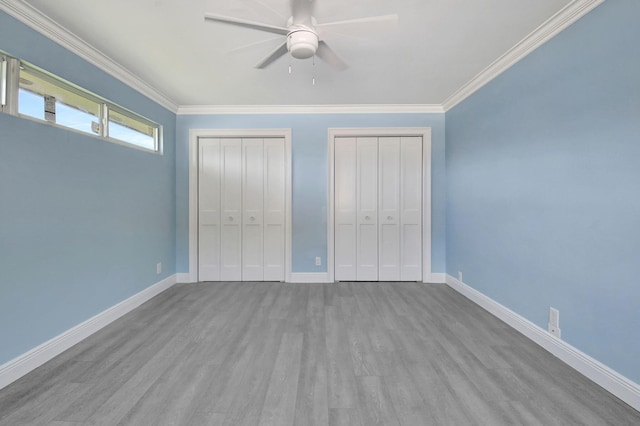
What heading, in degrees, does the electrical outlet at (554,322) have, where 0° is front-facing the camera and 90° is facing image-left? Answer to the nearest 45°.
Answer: approximately 45°

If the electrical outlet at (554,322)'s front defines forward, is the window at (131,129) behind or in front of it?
in front

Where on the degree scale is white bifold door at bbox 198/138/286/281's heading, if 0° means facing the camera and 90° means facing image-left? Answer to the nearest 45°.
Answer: approximately 0°

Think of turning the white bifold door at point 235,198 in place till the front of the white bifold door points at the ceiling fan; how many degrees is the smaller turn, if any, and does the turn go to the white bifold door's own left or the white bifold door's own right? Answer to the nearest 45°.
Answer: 0° — it already faces it

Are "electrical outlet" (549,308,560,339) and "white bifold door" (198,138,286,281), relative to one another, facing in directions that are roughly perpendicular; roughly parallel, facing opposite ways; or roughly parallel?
roughly perpendicular

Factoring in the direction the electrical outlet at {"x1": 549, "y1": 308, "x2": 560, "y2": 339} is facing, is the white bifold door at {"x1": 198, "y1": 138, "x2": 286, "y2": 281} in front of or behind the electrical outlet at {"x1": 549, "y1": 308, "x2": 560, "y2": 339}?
in front

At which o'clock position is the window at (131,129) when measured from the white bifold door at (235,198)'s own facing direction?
The window is roughly at 2 o'clock from the white bifold door.

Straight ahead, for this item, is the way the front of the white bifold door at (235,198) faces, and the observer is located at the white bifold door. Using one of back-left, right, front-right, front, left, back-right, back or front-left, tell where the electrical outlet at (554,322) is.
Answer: front-left
